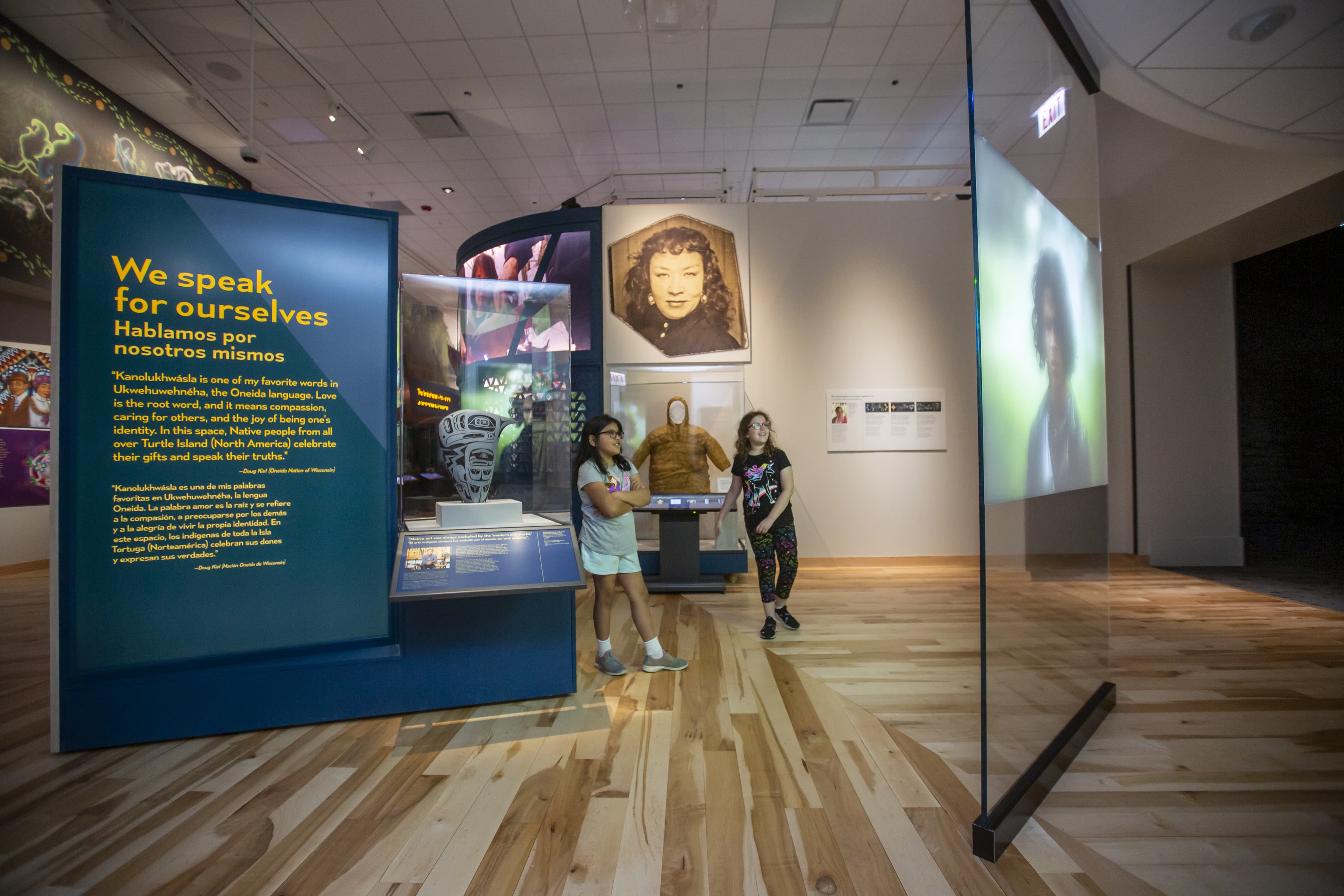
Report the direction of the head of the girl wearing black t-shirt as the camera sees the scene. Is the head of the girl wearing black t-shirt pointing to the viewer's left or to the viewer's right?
to the viewer's right

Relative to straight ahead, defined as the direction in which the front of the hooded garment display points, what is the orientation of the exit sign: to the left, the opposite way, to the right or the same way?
to the right

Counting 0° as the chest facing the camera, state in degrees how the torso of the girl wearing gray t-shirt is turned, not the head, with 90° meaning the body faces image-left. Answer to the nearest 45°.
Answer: approximately 315°

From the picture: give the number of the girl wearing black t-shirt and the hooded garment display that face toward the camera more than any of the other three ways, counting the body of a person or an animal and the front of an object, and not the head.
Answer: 2

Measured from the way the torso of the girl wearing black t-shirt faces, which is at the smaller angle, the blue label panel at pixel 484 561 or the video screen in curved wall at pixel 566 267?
the blue label panel

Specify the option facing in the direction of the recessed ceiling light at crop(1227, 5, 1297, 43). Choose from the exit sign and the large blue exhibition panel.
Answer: the large blue exhibition panel

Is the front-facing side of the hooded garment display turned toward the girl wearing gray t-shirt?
yes

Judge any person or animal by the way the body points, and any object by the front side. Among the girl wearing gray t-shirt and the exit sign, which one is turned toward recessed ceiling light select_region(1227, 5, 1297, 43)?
the girl wearing gray t-shirt

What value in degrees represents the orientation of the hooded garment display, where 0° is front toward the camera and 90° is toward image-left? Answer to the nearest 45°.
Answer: approximately 0°

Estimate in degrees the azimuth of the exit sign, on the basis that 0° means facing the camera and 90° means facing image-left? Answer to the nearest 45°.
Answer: approximately 45°

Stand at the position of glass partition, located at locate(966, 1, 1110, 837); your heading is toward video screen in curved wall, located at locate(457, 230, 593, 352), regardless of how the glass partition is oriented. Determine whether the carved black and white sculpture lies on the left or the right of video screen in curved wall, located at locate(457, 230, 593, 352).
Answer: left
